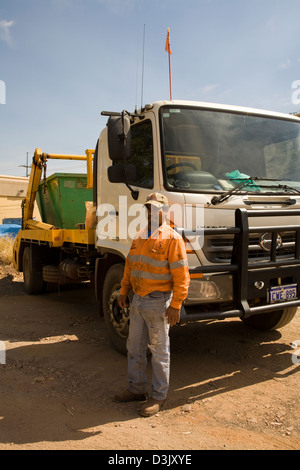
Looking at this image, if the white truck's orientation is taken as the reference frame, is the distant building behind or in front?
behind

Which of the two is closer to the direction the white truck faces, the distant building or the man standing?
the man standing

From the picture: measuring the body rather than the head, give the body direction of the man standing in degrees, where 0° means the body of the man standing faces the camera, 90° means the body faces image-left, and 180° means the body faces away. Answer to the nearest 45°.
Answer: approximately 45°

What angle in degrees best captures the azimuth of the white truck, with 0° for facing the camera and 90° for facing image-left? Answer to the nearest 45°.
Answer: approximately 315°

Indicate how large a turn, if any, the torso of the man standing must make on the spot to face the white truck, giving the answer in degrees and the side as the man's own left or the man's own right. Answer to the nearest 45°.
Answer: approximately 180°

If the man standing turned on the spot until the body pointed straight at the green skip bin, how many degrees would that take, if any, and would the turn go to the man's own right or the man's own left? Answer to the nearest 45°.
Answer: approximately 135° to the man's own right
